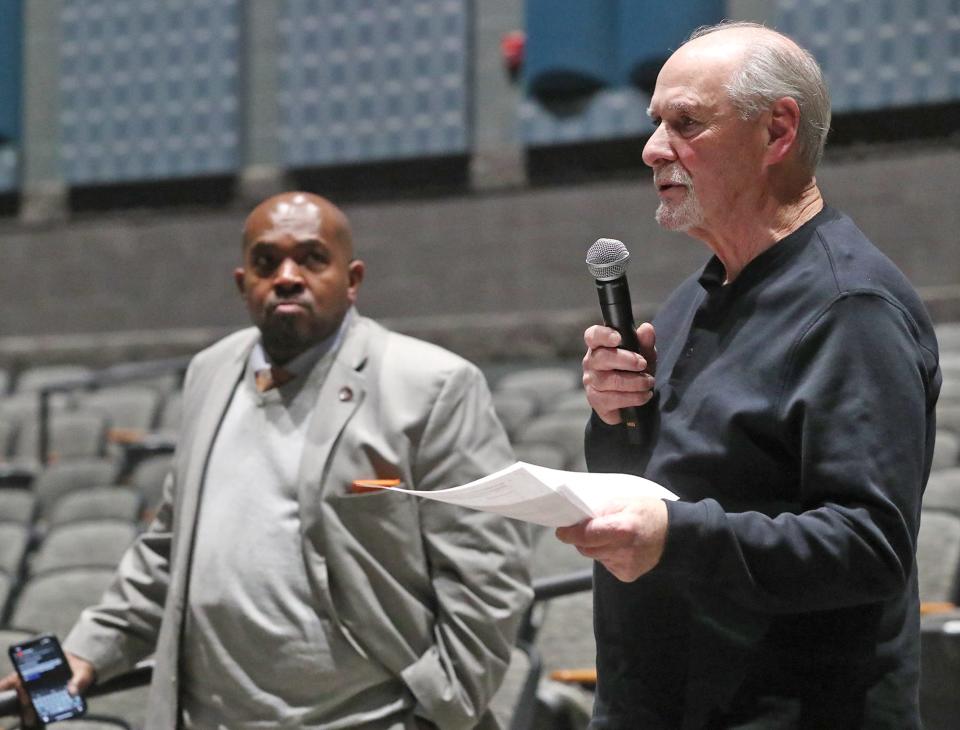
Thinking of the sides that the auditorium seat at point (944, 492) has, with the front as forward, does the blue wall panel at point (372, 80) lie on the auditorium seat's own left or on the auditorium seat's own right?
on the auditorium seat's own right

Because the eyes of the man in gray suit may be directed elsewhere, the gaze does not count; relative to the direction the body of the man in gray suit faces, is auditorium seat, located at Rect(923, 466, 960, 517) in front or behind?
behind

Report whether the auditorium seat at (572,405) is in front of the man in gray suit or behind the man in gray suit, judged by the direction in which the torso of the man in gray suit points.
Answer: behind

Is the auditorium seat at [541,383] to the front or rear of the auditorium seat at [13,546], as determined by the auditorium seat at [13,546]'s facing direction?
to the rear

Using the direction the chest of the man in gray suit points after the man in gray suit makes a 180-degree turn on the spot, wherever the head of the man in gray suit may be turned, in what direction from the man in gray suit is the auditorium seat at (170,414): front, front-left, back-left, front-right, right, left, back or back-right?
front-left

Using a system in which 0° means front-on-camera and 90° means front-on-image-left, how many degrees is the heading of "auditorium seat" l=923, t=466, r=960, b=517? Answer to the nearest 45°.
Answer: approximately 45°

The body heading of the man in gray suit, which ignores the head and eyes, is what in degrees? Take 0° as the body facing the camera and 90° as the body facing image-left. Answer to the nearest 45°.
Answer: approximately 45°

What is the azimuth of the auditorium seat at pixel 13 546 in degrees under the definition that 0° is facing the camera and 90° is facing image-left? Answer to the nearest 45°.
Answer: approximately 45°
